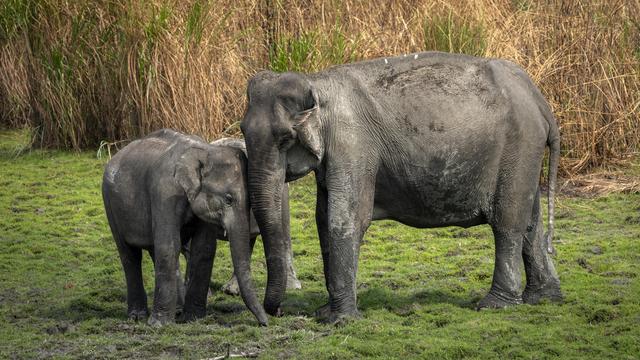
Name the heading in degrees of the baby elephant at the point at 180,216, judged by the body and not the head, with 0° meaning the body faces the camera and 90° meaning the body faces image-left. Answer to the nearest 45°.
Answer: approximately 315°

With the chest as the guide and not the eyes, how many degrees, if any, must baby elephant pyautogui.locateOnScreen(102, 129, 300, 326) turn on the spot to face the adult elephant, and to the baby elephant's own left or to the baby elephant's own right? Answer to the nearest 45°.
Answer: approximately 45° to the baby elephant's own left
